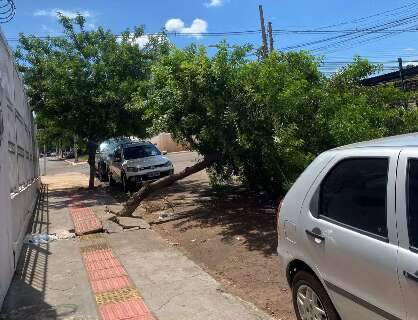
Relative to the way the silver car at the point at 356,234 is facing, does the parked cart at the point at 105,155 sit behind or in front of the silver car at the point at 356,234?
behind

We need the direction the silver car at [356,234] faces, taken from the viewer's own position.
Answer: facing the viewer and to the right of the viewer

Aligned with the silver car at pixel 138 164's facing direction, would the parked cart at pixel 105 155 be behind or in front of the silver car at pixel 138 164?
behind

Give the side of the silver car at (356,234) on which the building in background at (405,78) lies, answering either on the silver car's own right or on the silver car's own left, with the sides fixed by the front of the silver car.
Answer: on the silver car's own left

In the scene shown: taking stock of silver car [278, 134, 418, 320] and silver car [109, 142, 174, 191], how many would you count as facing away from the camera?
0

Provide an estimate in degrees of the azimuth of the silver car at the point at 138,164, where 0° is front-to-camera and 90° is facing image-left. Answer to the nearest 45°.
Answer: approximately 315°
